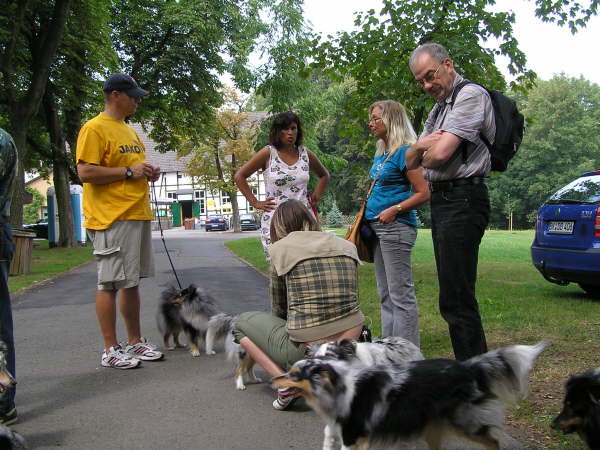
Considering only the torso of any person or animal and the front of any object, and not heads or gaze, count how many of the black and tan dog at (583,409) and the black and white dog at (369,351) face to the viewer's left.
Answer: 2

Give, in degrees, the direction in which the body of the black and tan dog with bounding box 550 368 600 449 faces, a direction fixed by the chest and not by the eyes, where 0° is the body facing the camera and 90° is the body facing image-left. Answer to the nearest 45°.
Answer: approximately 90°

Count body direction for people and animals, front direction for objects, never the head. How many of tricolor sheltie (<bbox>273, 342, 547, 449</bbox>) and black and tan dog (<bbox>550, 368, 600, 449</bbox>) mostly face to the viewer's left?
2

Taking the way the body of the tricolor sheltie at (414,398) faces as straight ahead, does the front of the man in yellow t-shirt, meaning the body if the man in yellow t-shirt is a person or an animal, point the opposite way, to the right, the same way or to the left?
the opposite way

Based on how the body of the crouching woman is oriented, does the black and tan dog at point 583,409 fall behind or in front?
behind

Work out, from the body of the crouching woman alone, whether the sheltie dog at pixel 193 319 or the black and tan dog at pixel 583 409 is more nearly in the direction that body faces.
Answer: the sheltie dog

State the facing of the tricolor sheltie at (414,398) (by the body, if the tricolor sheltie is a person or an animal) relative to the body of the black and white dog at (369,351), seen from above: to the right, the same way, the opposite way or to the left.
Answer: the same way

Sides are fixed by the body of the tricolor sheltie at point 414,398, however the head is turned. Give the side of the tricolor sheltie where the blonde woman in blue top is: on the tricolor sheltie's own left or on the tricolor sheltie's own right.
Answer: on the tricolor sheltie's own right

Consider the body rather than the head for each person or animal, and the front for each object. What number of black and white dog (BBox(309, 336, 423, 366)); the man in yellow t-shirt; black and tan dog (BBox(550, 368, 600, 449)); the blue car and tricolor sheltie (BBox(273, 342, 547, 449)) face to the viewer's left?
3

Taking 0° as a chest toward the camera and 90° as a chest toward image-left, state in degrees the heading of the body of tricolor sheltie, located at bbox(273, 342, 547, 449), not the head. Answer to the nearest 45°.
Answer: approximately 90°

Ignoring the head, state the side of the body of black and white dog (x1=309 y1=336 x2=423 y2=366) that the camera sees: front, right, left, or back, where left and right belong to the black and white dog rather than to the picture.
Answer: left

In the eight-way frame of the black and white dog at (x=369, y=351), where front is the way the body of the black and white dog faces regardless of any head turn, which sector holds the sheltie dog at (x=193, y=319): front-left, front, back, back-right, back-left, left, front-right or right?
front-right

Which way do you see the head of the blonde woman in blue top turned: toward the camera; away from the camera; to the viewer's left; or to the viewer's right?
to the viewer's left

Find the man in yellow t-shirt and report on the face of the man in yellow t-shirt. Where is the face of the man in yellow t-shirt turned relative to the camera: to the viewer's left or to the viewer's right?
to the viewer's right

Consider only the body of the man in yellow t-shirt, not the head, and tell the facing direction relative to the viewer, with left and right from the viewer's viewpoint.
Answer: facing the viewer and to the right of the viewer
